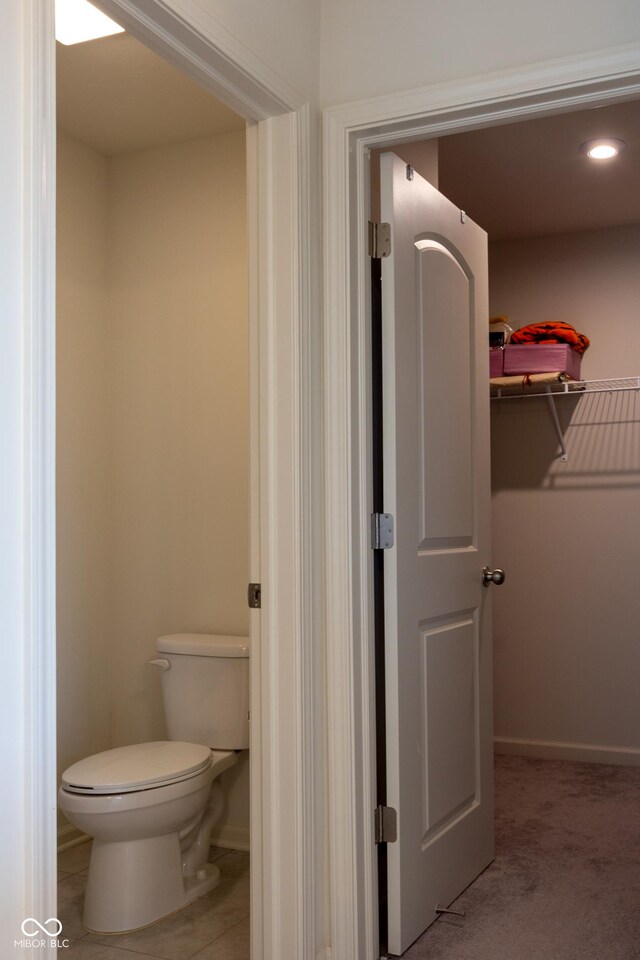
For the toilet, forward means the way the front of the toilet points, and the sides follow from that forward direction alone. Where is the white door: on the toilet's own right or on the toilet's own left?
on the toilet's own left

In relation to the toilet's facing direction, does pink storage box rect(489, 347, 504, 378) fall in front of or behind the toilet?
behind

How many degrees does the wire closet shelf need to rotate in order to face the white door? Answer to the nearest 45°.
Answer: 0° — it already faces it

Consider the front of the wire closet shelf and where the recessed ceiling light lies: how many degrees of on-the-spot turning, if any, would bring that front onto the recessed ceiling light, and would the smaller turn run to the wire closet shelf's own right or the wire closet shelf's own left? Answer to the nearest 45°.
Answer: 0° — it already faces it

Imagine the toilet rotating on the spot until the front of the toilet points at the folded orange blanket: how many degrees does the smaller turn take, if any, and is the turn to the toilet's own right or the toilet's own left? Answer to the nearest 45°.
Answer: approximately 180°
